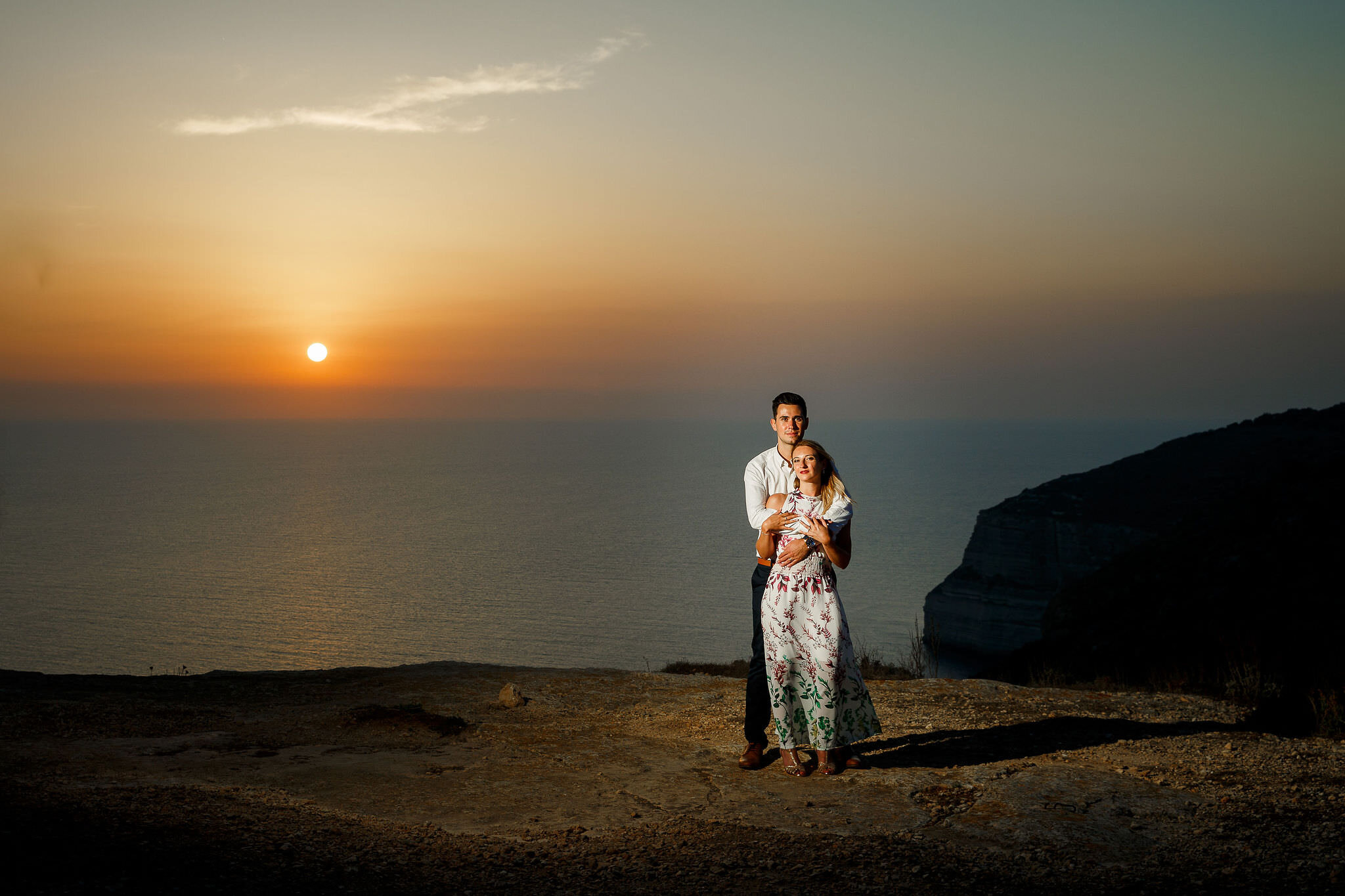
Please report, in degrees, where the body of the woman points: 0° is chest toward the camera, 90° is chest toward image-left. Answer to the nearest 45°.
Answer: approximately 0°
